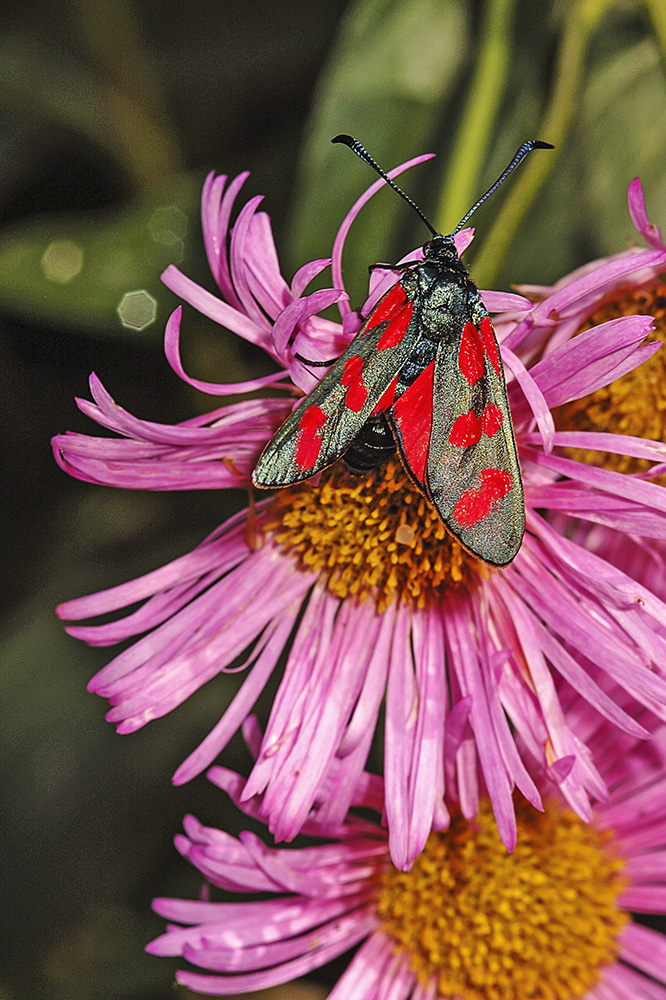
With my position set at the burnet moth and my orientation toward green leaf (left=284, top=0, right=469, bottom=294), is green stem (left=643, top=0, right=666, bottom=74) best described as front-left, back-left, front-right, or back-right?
front-right

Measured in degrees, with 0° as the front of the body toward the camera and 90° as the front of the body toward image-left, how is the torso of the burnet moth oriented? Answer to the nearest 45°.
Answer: approximately 180°
